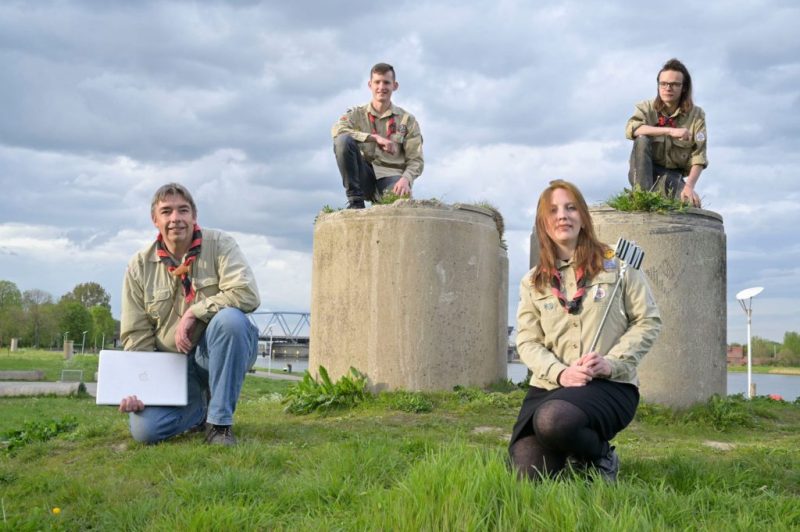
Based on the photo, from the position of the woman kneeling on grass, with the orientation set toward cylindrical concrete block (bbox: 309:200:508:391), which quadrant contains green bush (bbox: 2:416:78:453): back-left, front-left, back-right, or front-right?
front-left

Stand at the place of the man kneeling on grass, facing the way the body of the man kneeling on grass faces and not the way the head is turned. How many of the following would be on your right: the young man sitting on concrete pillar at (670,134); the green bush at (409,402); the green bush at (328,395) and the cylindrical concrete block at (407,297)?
0

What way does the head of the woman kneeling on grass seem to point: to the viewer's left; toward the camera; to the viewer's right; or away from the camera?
toward the camera

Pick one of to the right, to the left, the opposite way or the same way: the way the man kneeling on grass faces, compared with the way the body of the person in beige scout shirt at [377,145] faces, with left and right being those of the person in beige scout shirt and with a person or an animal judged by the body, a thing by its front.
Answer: the same way

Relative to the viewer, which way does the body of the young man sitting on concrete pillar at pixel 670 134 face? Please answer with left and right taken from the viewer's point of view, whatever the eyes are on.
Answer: facing the viewer and to the left of the viewer

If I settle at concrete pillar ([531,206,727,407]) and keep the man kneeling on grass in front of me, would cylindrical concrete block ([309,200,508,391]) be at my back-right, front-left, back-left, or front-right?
front-right

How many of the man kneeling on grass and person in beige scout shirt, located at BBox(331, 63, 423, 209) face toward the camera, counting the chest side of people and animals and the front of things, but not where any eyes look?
2

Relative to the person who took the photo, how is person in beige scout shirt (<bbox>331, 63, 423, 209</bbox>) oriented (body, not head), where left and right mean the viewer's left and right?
facing the viewer

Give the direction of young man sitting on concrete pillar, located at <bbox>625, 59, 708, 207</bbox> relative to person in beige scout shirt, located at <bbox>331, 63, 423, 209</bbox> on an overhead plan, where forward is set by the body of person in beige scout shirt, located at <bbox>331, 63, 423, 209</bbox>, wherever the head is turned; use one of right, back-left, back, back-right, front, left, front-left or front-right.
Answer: left

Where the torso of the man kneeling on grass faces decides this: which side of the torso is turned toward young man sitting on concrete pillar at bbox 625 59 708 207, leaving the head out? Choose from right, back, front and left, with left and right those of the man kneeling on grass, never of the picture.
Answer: left

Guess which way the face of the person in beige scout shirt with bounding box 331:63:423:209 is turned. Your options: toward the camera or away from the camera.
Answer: toward the camera

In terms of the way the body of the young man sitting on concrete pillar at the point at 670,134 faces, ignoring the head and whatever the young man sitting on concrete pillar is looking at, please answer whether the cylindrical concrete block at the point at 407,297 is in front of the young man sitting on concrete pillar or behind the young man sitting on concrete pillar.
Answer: in front

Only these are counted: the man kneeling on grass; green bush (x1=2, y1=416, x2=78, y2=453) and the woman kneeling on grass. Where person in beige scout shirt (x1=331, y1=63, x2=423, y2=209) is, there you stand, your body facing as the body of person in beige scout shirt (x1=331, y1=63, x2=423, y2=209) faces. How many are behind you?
0

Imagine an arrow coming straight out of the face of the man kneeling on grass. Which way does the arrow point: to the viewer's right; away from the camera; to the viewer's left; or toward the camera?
toward the camera

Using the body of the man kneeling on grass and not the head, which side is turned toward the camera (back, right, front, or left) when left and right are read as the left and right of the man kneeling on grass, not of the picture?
front
